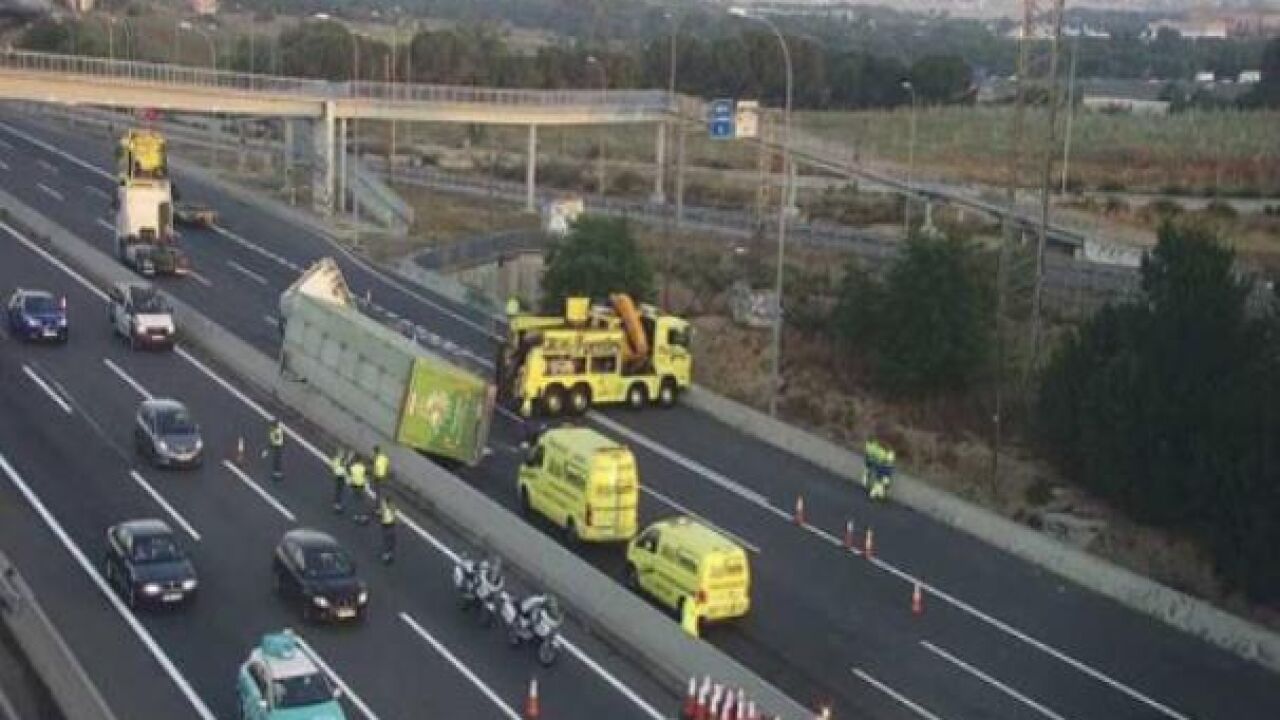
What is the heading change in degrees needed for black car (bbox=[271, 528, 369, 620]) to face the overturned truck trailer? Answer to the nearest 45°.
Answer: approximately 135° to its left

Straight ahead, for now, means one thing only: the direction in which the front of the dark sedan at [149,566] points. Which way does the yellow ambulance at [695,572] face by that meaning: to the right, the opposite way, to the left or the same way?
the opposite way

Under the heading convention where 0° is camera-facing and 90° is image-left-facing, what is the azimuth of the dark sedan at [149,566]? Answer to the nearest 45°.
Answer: approximately 315°

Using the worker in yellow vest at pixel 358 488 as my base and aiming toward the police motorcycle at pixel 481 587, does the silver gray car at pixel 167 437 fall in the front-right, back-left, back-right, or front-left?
back-right

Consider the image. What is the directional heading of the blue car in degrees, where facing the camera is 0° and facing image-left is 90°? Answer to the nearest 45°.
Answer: approximately 315°

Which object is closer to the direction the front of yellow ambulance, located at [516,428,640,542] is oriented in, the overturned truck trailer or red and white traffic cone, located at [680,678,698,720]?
the overturned truck trailer
